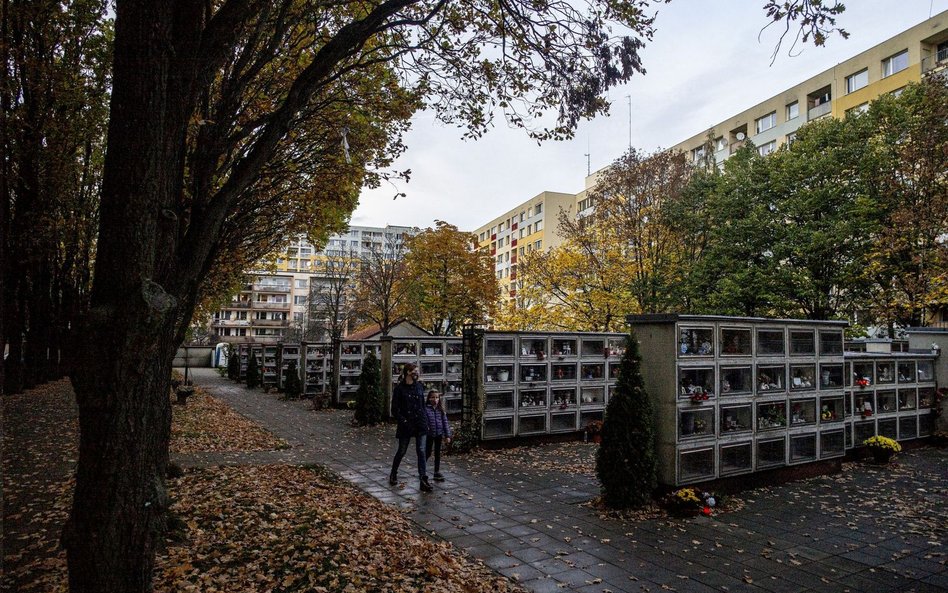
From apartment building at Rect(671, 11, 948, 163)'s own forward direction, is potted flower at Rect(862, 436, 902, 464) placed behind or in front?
in front

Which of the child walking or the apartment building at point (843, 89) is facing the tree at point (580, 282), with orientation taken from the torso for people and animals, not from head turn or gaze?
the apartment building

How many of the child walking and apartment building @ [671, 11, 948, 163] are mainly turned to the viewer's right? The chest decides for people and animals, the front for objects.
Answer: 0

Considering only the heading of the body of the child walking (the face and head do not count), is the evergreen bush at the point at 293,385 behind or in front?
behind

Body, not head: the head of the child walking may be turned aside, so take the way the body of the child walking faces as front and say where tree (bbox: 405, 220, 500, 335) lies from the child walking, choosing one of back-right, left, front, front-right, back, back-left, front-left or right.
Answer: back

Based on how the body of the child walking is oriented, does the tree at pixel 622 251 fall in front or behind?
behind

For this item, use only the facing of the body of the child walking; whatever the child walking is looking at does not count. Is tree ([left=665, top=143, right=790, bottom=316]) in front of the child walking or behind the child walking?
behind

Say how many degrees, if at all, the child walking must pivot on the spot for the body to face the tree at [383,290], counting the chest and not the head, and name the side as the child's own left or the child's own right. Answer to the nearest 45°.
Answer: approximately 180°

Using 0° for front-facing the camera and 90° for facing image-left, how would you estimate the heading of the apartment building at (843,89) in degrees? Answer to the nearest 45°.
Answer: approximately 45°

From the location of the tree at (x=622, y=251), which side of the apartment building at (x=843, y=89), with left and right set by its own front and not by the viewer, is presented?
front

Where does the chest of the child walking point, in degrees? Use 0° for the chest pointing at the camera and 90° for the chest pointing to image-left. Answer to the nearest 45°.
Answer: approximately 0°

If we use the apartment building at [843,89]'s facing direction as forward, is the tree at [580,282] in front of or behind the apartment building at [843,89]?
in front

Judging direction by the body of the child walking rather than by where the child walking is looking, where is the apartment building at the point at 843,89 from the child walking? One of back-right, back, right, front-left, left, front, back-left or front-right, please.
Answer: back-left
